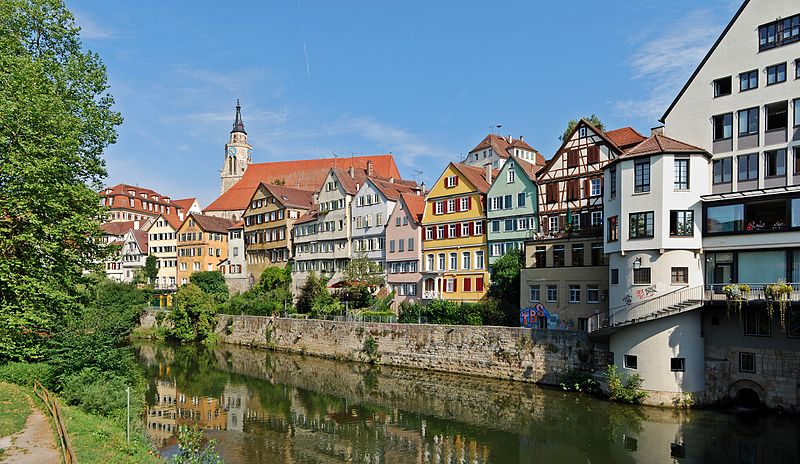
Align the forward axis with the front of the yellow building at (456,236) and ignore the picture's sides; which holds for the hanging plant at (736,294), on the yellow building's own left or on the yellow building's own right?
on the yellow building's own left

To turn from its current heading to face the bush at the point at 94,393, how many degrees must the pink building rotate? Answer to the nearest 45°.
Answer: approximately 45° to its left

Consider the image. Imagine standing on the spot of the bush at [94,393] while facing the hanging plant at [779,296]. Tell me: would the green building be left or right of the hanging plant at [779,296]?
left

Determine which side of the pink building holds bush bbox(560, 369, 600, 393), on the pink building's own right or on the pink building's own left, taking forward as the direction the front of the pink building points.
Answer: on the pink building's own left

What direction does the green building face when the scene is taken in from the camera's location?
facing the viewer and to the left of the viewer

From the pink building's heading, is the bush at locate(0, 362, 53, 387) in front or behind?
in front

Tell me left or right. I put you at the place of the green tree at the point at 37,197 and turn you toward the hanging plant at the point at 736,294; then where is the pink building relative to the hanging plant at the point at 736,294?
left

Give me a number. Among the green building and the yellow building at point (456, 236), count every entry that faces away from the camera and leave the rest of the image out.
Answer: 0
